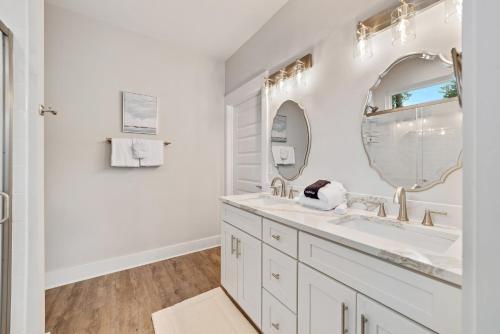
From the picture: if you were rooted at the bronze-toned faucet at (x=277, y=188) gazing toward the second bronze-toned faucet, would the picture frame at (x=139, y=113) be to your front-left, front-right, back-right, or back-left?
back-right

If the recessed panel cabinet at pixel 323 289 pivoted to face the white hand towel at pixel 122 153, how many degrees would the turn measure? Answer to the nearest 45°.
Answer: approximately 45° to its right

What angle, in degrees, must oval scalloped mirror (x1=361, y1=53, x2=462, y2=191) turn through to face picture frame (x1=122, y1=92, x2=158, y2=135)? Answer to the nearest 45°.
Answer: approximately 45° to its right

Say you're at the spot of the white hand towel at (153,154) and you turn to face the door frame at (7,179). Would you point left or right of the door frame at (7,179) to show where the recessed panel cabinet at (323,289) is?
left

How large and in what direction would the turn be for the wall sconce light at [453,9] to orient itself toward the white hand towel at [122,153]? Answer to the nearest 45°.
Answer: approximately 45° to its right
